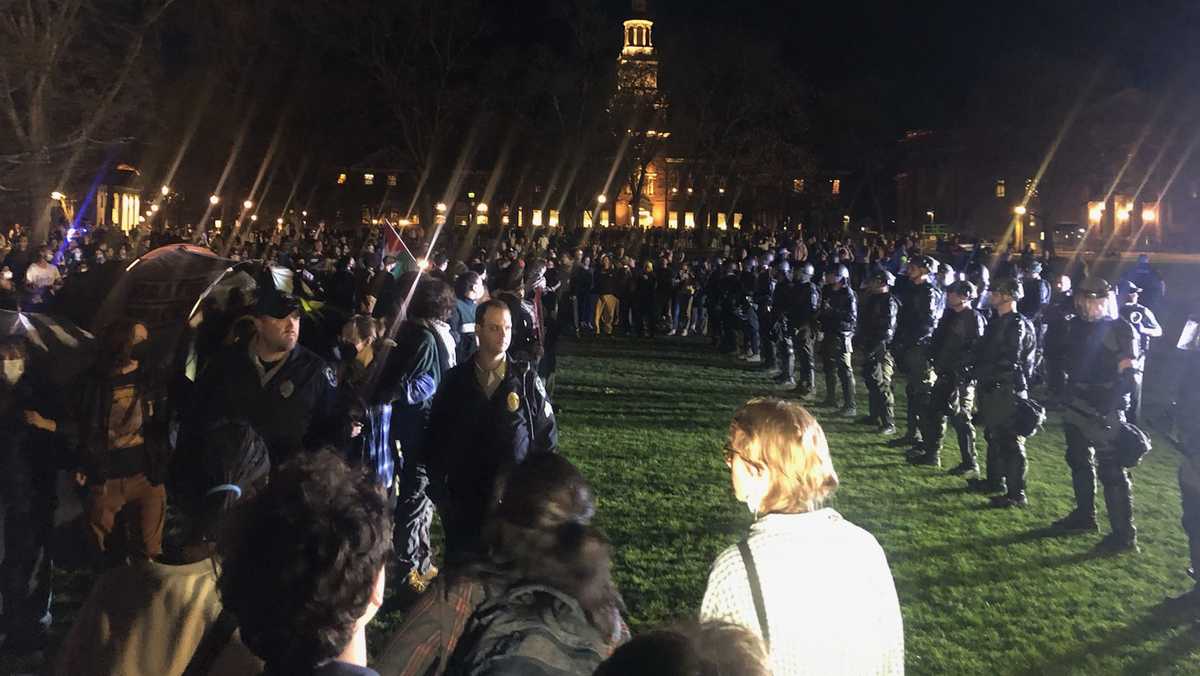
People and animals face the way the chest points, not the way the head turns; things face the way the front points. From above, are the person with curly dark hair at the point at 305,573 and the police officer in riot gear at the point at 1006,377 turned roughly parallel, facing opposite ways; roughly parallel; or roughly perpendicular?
roughly perpendicular

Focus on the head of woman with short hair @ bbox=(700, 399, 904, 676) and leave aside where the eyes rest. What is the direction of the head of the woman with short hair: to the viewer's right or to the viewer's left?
to the viewer's left

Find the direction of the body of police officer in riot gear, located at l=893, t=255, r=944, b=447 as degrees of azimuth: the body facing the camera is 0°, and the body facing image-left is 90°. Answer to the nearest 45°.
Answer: approximately 90°

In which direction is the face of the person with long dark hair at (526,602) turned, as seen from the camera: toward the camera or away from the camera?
away from the camera

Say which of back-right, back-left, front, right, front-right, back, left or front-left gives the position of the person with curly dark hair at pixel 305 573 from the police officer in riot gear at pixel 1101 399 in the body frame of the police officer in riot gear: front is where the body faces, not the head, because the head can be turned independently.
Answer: front-left

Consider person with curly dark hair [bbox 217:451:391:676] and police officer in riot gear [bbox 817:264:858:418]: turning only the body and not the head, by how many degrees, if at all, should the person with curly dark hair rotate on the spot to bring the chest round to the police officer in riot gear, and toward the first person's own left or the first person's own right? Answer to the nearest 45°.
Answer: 0° — they already face them

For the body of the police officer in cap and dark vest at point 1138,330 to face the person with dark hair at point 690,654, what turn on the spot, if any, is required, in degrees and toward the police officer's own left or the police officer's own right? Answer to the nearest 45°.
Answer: approximately 45° to the police officer's own left

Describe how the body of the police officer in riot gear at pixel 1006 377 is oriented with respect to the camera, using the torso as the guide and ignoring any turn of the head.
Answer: to the viewer's left

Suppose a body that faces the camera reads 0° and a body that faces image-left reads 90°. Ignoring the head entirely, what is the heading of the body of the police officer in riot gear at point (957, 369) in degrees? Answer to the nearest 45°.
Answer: approximately 45°

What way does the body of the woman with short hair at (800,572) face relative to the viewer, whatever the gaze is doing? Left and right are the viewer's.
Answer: facing away from the viewer and to the left of the viewer

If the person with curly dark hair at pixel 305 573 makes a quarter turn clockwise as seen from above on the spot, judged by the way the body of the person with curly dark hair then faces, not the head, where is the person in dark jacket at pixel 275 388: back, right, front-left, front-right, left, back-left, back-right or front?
back-left

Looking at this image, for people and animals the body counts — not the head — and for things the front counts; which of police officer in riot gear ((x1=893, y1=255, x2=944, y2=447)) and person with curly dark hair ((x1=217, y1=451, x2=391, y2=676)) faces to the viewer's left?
the police officer in riot gear

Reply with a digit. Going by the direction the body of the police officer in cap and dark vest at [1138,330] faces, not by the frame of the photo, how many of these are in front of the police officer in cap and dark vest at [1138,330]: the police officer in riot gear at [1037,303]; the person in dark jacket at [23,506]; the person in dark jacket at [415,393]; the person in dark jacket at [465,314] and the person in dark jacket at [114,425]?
4

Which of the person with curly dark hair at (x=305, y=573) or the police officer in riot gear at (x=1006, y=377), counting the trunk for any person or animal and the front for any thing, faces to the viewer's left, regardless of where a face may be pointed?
the police officer in riot gear
